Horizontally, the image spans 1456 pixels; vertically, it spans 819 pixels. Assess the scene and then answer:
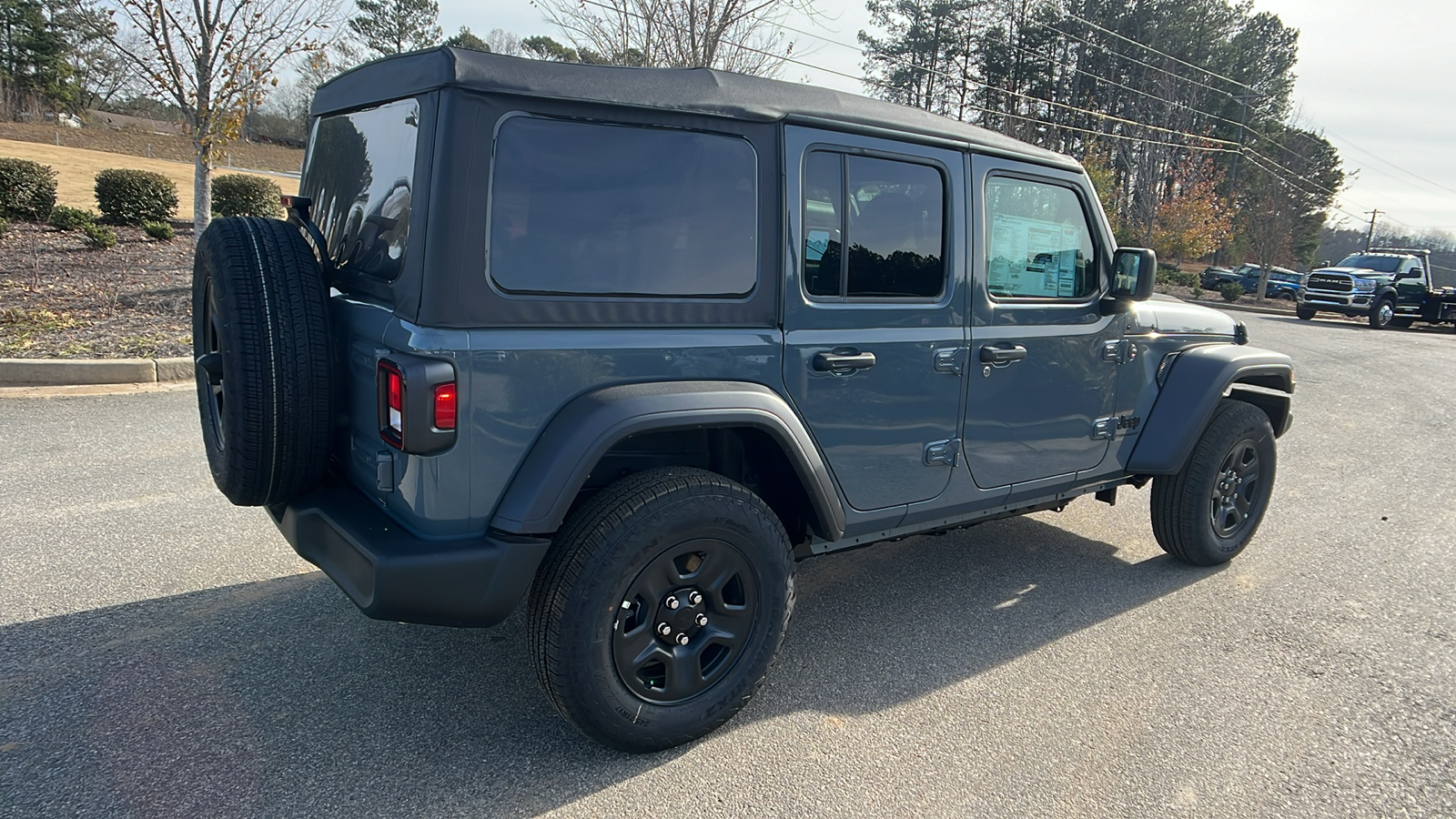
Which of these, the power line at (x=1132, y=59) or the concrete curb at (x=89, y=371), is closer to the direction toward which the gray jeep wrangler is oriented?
the power line

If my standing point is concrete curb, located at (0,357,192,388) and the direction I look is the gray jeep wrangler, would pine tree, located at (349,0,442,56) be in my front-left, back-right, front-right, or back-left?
back-left

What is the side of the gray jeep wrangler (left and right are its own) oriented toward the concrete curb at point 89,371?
left

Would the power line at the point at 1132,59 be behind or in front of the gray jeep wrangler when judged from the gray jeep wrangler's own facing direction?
in front

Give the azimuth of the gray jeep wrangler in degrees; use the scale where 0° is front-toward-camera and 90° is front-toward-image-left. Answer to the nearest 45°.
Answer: approximately 225°

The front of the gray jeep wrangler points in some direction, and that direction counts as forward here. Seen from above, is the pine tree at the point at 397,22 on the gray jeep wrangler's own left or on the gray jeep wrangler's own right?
on the gray jeep wrangler's own left
